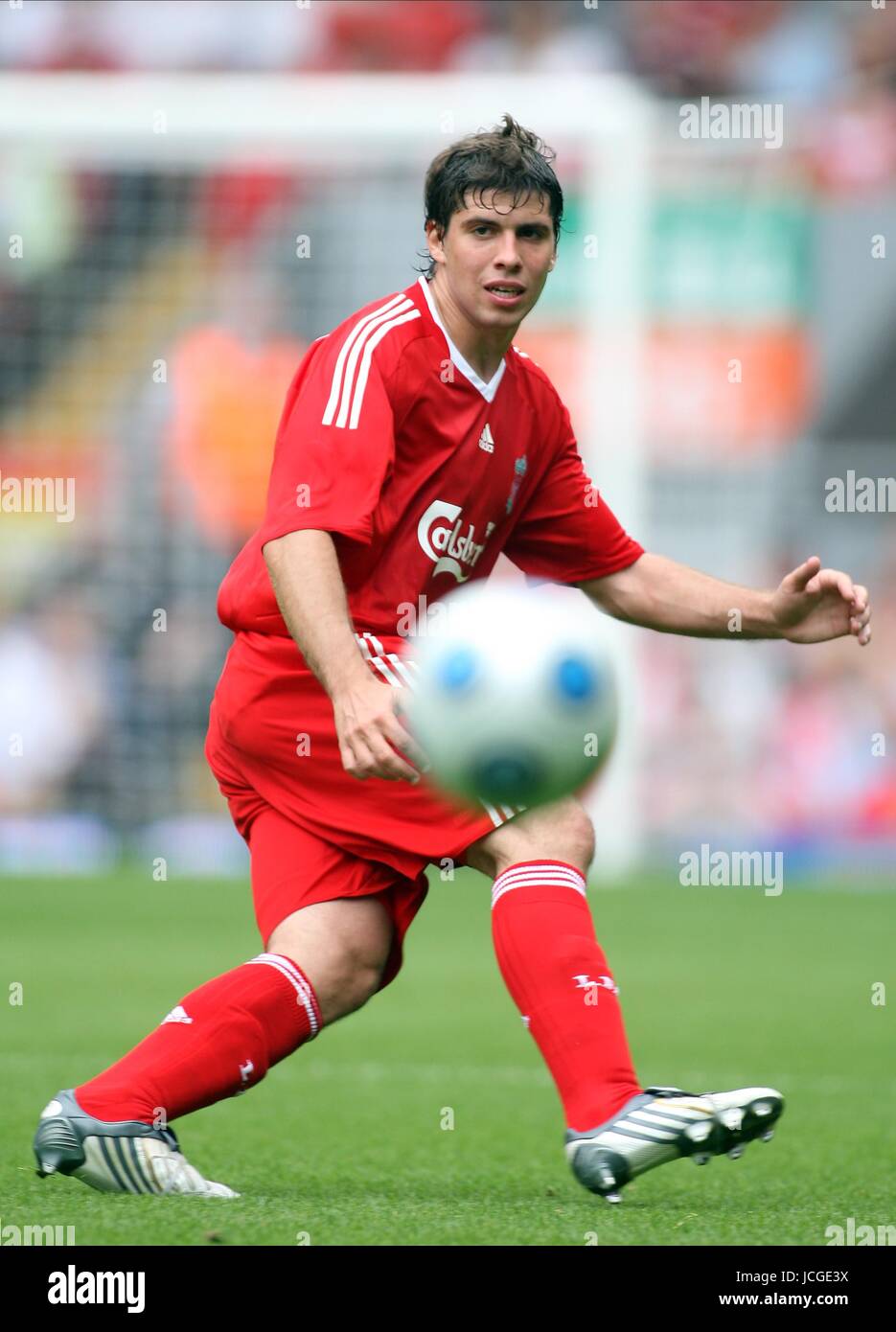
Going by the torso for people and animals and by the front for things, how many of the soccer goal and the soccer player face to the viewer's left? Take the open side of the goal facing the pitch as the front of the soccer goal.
0

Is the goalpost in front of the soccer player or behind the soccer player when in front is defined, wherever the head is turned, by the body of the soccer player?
behind

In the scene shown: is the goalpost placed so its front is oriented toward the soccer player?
yes
